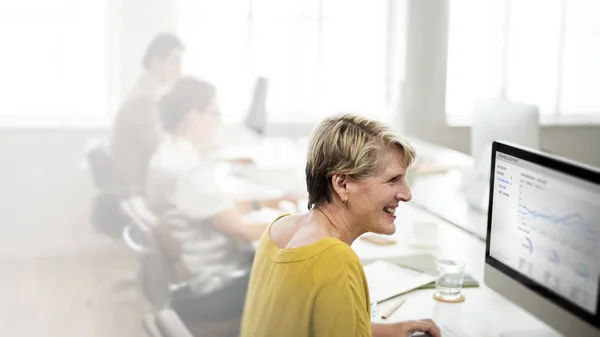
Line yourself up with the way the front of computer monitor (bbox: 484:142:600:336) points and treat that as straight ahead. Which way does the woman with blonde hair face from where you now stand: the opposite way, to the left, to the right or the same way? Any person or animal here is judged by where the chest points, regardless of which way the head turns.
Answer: the opposite way

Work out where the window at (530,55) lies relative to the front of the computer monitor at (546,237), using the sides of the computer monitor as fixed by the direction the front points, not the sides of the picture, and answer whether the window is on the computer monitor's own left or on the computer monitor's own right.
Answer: on the computer monitor's own right

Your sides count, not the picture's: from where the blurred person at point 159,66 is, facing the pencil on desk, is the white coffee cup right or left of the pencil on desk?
left

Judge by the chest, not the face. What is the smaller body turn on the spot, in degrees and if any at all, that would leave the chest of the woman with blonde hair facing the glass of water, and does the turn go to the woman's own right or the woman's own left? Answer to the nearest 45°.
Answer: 0° — they already face it

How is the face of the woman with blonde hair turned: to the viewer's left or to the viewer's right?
to the viewer's right

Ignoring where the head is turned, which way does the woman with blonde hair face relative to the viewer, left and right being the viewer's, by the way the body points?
facing away from the viewer and to the right of the viewer

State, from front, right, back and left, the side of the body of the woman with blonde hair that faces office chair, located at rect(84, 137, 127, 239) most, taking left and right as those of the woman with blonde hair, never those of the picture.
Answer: left

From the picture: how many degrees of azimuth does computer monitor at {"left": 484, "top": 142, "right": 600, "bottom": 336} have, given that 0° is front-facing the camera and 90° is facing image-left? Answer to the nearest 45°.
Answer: approximately 45°

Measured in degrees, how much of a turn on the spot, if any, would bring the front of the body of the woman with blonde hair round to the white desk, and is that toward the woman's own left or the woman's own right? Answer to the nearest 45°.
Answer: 0° — they already face it

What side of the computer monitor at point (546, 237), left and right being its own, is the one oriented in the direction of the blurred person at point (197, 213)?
right
